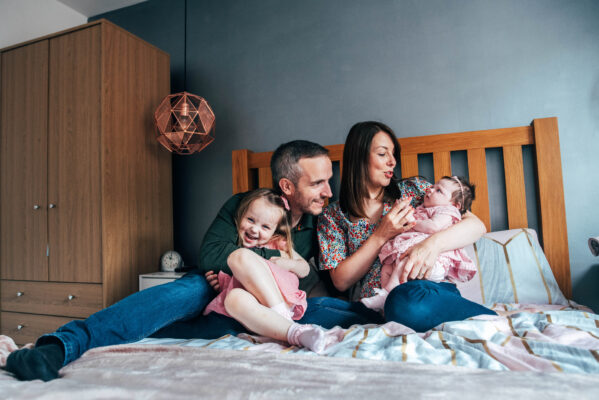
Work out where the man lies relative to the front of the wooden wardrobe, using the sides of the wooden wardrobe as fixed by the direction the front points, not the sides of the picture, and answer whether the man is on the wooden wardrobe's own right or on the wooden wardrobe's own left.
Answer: on the wooden wardrobe's own left

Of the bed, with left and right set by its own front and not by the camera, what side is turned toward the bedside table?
right

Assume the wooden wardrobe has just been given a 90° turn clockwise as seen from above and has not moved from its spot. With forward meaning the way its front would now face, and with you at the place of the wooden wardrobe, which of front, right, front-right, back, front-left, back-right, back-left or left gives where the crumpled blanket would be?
back-left

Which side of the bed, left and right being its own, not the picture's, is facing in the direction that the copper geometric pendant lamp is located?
right

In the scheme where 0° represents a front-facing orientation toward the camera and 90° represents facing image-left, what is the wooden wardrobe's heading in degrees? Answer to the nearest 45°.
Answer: approximately 45°

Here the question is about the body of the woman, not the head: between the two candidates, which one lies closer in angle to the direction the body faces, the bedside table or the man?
the man

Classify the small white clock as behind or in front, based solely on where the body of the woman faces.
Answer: behind

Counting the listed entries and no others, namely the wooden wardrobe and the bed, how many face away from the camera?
0

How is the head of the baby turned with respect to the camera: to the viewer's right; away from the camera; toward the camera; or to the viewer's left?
to the viewer's left

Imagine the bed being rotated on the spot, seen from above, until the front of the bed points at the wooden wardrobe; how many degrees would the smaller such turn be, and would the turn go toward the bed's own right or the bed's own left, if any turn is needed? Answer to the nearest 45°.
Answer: approximately 90° to the bed's own right

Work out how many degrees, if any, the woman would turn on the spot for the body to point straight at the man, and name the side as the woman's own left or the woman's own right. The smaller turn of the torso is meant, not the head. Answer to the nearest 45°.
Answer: approximately 90° to the woman's own right

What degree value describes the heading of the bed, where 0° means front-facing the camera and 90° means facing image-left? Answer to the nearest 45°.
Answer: approximately 45°
